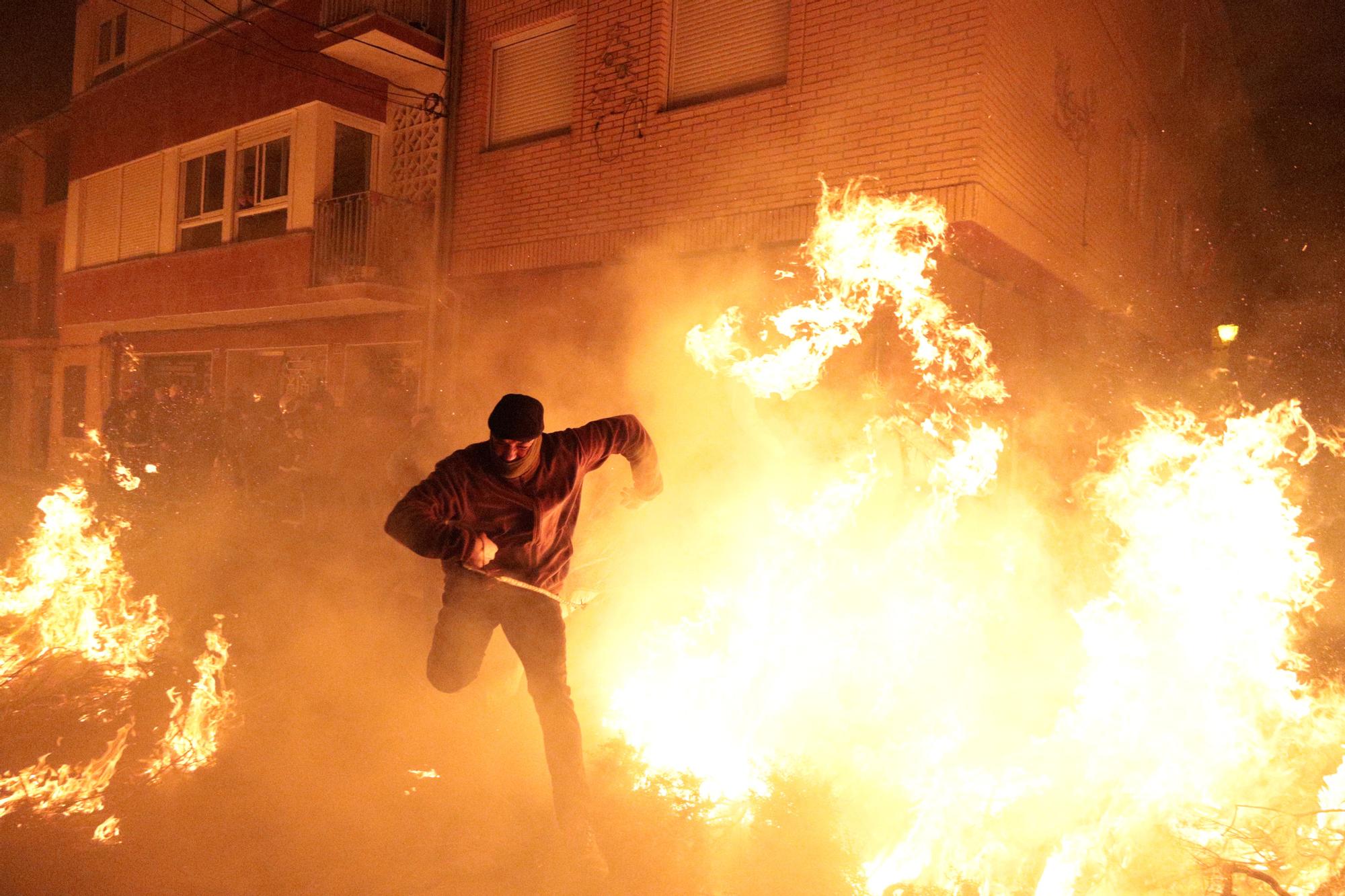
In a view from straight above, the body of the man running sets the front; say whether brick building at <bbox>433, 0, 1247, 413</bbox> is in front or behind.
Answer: behind

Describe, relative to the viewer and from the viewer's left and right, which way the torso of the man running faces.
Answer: facing the viewer

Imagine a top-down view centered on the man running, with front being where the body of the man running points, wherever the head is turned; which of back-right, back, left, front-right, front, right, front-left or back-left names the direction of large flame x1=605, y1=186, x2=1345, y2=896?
left

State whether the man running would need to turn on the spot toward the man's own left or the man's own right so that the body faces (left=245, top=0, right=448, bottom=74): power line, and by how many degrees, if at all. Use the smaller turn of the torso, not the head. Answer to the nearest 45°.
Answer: approximately 180°

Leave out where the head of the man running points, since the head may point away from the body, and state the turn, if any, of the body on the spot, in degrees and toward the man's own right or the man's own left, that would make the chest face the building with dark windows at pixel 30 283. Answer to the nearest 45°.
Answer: approximately 135° to the man's own right

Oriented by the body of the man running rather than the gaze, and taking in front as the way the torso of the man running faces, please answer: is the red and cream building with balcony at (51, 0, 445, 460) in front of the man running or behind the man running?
behind

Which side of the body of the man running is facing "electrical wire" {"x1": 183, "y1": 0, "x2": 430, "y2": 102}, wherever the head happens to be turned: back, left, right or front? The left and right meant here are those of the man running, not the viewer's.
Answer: back
